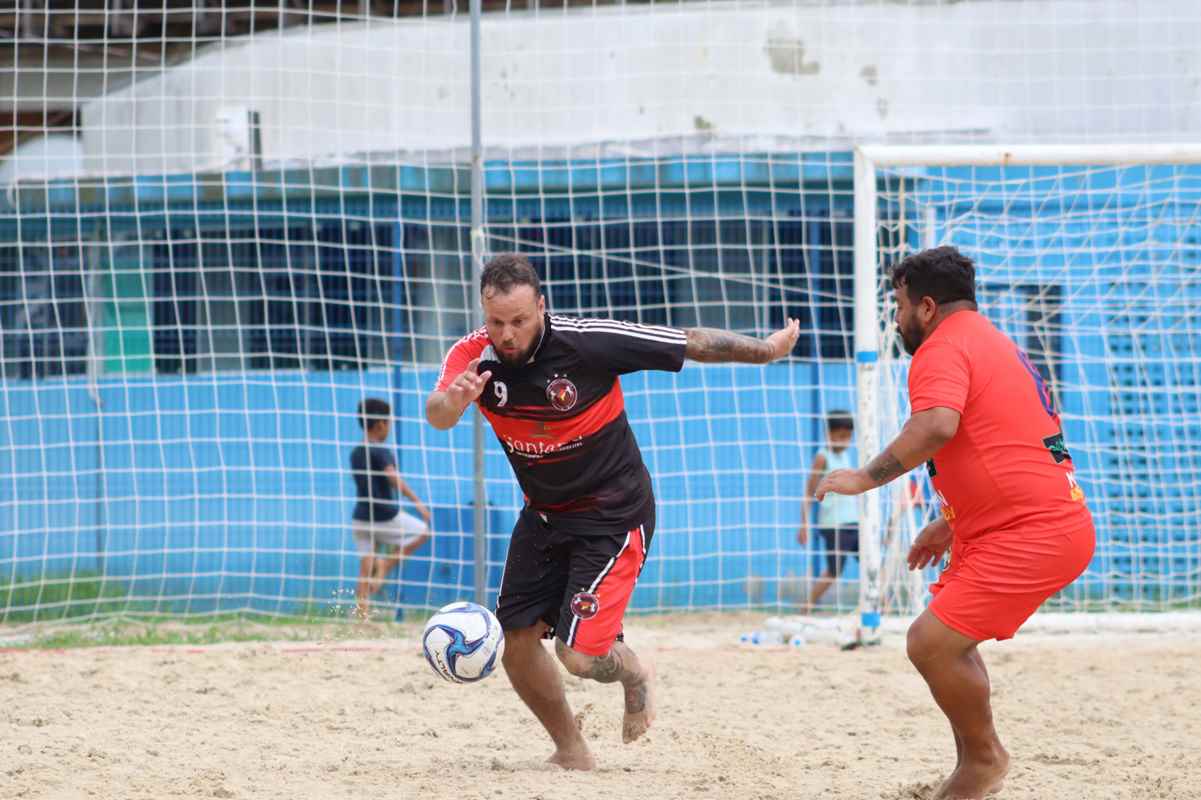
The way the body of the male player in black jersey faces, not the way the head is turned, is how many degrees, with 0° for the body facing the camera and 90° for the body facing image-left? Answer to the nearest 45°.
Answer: approximately 45°

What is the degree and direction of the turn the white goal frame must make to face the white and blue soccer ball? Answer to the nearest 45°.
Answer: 0° — it already faces it

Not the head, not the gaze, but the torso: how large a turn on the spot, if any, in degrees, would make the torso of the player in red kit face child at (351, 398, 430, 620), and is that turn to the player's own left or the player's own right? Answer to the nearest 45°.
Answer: approximately 45° to the player's own right

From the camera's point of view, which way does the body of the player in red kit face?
to the viewer's left

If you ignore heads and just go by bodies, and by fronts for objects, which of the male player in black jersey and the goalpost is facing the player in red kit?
the goalpost

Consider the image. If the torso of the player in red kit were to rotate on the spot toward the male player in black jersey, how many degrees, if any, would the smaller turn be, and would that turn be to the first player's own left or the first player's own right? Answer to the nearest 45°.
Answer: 0° — they already face them
